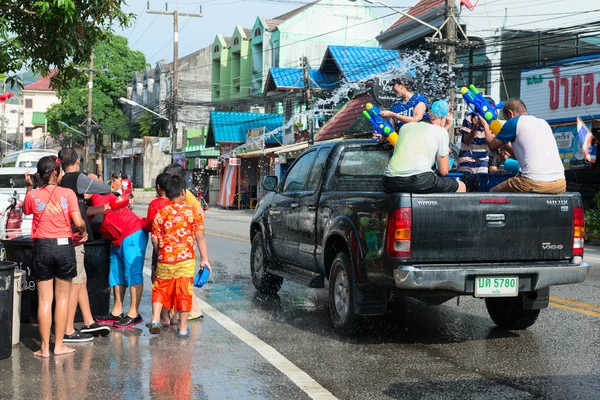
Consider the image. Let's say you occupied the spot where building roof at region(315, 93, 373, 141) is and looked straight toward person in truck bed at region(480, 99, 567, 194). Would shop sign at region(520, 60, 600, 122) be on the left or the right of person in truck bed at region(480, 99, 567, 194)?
left

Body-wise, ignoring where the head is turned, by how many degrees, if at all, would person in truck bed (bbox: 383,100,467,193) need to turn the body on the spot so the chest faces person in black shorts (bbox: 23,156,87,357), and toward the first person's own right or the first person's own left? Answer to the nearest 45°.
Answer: approximately 135° to the first person's own left

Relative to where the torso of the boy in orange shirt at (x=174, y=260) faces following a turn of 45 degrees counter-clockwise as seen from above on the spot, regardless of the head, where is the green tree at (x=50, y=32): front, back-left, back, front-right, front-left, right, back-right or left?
front

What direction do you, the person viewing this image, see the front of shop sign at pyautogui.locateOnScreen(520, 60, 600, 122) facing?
facing the viewer and to the left of the viewer

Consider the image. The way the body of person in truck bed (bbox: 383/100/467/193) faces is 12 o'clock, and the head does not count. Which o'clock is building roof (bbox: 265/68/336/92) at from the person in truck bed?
The building roof is roughly at 10 o'clock from the person in truck bed.

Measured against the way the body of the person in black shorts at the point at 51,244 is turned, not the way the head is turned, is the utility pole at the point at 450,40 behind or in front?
in front

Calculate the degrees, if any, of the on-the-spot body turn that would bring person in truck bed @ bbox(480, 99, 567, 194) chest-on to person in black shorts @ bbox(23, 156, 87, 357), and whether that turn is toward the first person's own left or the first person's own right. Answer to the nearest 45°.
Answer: approximately 90° to the first person's own left

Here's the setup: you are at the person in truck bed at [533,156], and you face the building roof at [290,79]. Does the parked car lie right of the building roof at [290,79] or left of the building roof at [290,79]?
left

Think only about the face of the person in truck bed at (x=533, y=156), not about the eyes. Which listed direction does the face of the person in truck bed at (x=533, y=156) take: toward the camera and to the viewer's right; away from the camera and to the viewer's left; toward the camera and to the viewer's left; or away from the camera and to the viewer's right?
away from the camera and to the viewer's left

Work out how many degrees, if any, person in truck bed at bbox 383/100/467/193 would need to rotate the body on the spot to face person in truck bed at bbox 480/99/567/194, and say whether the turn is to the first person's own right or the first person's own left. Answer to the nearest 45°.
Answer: approximately 45° to the first person's own right

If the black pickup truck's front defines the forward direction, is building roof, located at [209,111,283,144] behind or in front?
in front

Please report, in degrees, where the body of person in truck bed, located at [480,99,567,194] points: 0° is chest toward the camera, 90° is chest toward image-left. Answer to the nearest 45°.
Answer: approximately 135°

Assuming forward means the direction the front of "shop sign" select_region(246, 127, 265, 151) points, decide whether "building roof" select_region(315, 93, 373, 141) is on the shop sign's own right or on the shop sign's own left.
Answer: on the shop sign's own left

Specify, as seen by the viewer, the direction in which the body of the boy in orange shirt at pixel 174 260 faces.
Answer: away from the camera
